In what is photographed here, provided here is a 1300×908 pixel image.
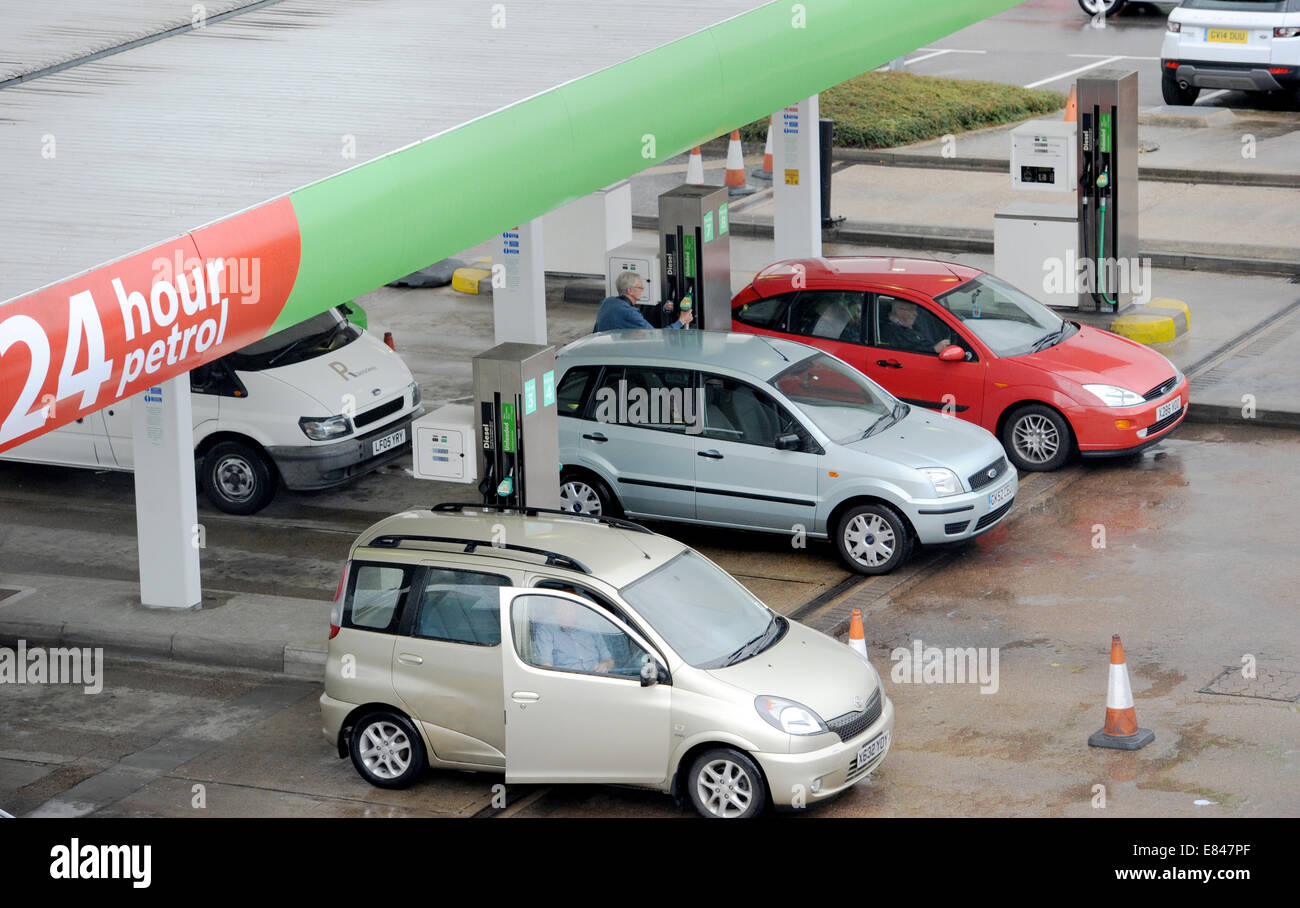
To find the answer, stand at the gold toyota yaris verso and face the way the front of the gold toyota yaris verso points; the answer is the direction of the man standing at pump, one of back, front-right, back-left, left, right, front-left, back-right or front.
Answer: back-left

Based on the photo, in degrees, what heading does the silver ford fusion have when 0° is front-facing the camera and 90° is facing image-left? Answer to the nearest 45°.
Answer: approximately 315°

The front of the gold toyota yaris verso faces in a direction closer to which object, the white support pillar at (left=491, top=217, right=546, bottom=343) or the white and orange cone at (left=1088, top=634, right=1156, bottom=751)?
the white and orange cone

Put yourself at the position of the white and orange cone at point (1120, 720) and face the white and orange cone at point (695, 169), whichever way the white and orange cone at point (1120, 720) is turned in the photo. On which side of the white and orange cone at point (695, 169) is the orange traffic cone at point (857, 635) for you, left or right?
left

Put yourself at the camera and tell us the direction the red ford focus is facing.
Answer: facing the viewer and to the right of the viewer

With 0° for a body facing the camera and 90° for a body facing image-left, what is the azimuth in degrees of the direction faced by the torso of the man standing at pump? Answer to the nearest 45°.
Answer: approximately 270°

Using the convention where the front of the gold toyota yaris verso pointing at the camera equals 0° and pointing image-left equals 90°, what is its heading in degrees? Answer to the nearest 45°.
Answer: approximately 315°

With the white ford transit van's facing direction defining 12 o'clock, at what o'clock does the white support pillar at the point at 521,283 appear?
The white support pillar is roughly at 10 o'clock from the white ford transit van.

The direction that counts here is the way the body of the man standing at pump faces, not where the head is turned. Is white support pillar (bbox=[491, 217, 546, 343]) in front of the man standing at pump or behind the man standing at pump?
behind

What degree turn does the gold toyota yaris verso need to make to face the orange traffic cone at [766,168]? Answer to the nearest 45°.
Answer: approximately 135° to its left

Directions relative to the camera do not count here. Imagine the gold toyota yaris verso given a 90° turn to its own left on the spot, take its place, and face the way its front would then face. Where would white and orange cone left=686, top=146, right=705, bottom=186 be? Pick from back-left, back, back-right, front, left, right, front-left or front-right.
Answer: front-left

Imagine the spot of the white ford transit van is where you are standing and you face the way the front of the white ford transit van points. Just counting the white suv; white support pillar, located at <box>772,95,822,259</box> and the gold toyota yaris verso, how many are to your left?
2
